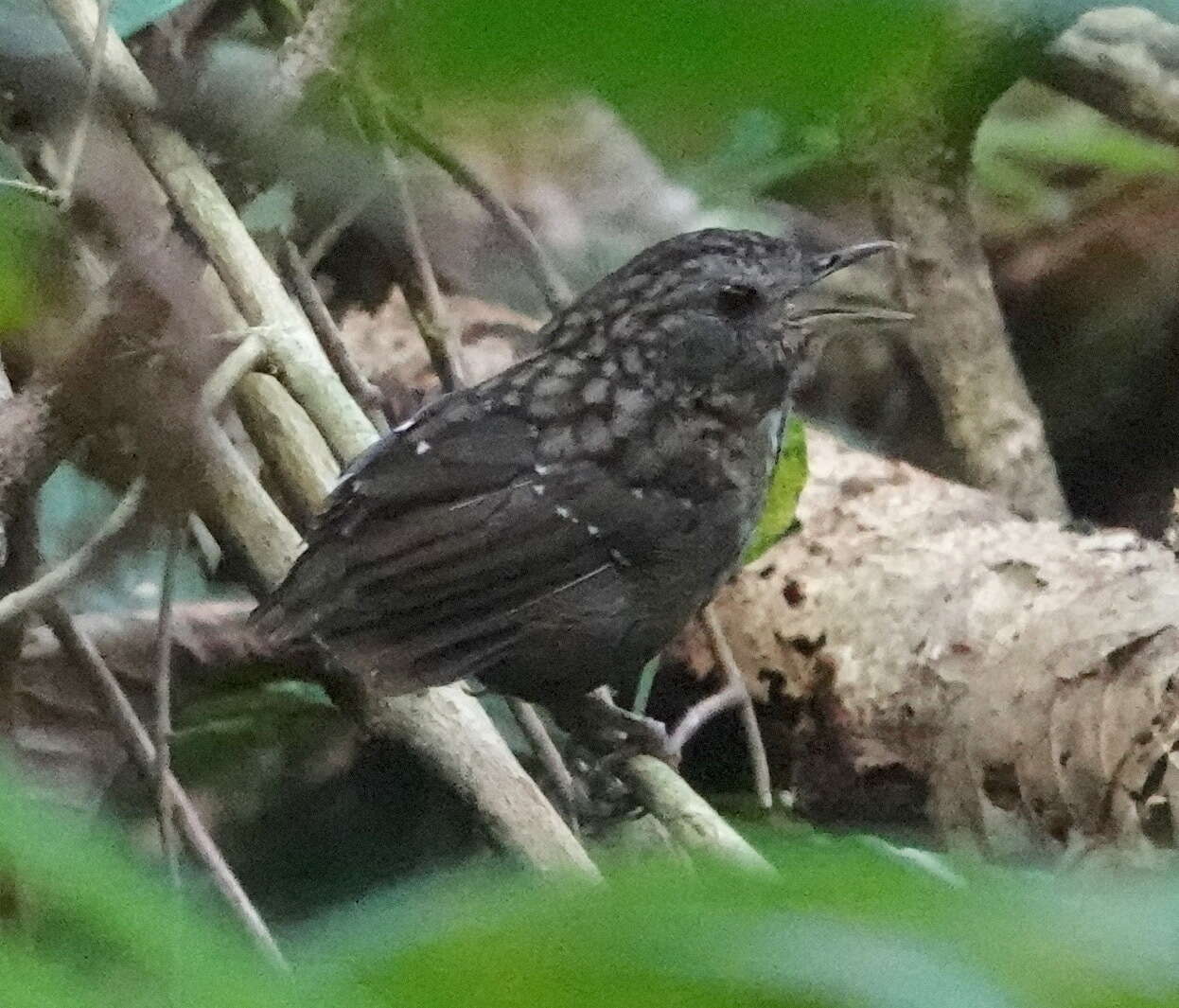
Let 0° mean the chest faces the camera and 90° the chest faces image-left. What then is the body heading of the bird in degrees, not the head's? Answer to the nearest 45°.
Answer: approximately 270°

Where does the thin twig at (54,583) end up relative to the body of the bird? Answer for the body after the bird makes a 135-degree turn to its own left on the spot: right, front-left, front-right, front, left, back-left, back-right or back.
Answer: left

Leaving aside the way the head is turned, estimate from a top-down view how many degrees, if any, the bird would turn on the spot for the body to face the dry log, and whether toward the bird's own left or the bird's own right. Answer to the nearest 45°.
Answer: approximately 45° to the bird's own left

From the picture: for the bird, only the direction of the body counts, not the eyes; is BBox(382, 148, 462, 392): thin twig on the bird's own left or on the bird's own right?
on the bird's own left
